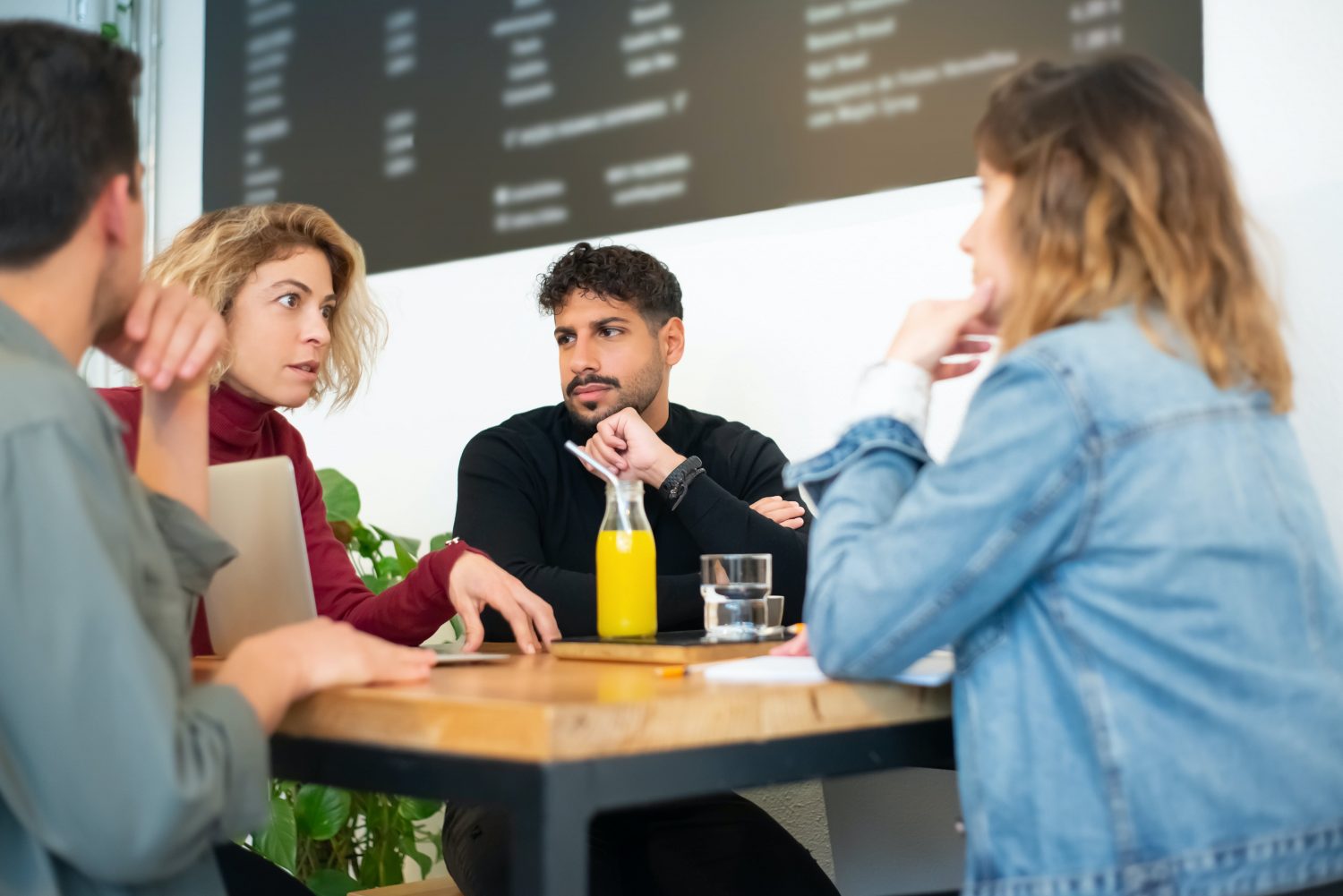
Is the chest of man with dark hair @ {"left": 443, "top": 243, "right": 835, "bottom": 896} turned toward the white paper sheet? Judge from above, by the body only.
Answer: yes

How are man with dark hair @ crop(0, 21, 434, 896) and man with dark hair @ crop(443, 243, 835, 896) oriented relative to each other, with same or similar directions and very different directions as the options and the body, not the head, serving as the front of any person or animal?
very different directions

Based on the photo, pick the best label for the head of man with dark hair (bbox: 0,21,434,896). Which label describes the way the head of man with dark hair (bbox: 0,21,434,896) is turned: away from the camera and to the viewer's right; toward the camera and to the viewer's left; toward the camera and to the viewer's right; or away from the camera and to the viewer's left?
away from the camera and to the viewer's right

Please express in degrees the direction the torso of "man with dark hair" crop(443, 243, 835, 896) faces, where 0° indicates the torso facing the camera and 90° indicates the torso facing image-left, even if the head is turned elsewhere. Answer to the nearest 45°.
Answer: approximately 0°

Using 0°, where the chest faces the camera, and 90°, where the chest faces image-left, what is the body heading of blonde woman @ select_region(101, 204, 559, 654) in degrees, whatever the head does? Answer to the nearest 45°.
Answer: approximately 315°

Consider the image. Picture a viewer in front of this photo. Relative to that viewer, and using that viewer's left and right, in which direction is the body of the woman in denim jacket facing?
facing away from the viewer and to the left of the viewer

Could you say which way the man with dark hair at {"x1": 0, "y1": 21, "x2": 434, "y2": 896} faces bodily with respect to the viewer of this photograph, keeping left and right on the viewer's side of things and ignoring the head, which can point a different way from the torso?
facing away from the viewer and to the right of the viewer
